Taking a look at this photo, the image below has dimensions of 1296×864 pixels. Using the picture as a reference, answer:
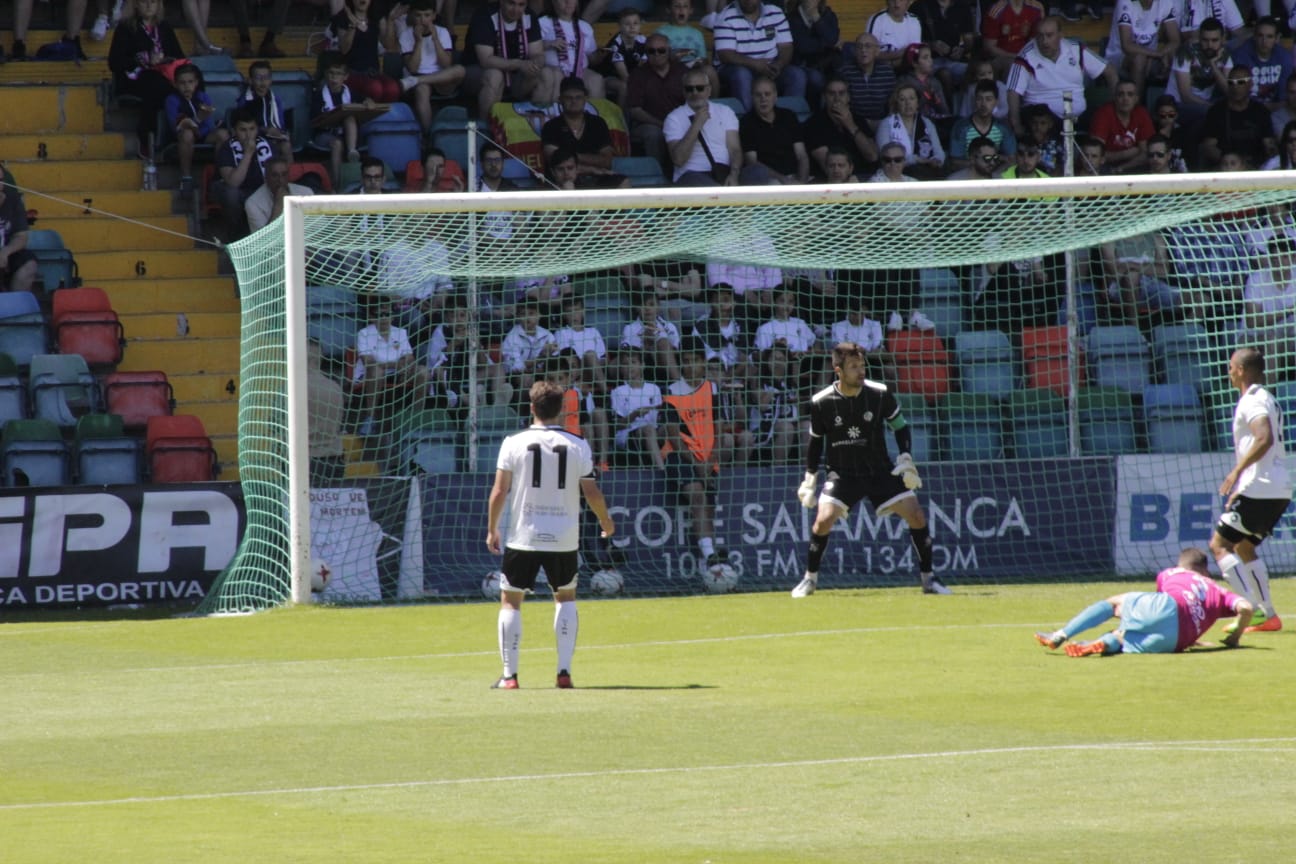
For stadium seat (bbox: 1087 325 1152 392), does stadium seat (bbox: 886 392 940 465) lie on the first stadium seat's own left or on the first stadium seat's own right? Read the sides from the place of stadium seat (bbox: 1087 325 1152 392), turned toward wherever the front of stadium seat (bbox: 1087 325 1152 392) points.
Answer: on the first stadium seat's own right

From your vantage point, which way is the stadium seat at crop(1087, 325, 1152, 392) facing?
toward the camera

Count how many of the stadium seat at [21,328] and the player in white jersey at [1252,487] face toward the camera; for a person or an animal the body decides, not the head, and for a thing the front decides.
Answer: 1

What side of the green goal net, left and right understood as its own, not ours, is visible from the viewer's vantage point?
front

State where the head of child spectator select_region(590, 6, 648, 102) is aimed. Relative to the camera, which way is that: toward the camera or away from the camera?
toward the camera

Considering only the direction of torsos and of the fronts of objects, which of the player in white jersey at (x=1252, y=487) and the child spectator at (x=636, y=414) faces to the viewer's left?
the player in white jersey

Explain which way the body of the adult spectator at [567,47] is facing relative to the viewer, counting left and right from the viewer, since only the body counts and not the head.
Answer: facing the viewer

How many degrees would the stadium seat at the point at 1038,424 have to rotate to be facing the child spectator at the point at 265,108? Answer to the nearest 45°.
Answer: approximately 90° to its right

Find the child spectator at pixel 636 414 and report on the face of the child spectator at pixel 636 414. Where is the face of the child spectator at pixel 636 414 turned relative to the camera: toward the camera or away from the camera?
toward the camera

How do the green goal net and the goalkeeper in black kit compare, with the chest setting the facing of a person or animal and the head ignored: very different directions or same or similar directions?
same or similar directions

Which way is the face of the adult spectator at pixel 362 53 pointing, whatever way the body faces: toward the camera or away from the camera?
toward the camera

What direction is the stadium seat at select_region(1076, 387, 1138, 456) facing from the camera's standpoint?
toward the camera
